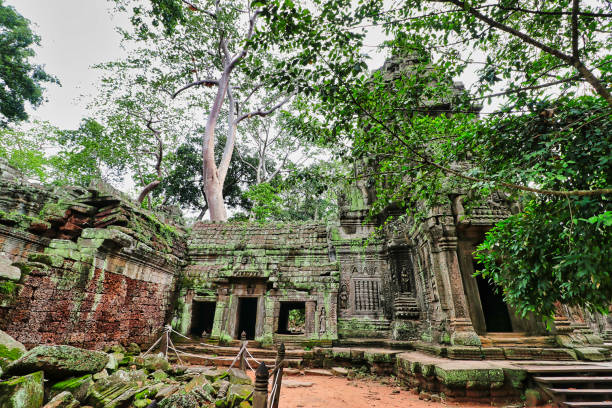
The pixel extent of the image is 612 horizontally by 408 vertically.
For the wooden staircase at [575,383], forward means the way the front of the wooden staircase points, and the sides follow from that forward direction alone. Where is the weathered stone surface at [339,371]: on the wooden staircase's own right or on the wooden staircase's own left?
on the wooden staircase's own right

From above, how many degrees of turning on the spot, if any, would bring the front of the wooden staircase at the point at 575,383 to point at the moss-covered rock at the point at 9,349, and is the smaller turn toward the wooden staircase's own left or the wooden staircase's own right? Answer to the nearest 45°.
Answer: approximately 45° to the wooden staircase's own right

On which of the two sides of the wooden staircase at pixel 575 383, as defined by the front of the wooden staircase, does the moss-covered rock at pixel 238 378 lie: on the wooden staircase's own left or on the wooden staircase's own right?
on the wooden staircase's own right

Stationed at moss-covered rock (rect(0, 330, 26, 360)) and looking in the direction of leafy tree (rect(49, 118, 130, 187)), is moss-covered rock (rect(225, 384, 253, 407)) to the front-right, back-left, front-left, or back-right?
back-right

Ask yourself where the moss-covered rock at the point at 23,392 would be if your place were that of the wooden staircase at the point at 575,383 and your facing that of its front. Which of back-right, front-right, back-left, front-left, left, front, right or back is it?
front-right

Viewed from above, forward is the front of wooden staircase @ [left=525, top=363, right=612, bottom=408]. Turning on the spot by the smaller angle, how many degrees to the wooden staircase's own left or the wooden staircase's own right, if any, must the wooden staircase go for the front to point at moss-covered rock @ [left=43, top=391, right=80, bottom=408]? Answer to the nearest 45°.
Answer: approximately 45° to the wooden staircase's own right

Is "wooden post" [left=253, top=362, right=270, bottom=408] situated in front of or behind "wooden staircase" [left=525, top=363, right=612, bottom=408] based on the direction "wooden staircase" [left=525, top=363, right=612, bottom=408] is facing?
in front

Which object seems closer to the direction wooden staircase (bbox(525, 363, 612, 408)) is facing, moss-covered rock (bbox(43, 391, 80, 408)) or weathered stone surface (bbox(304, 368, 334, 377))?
the moss-covered rock
